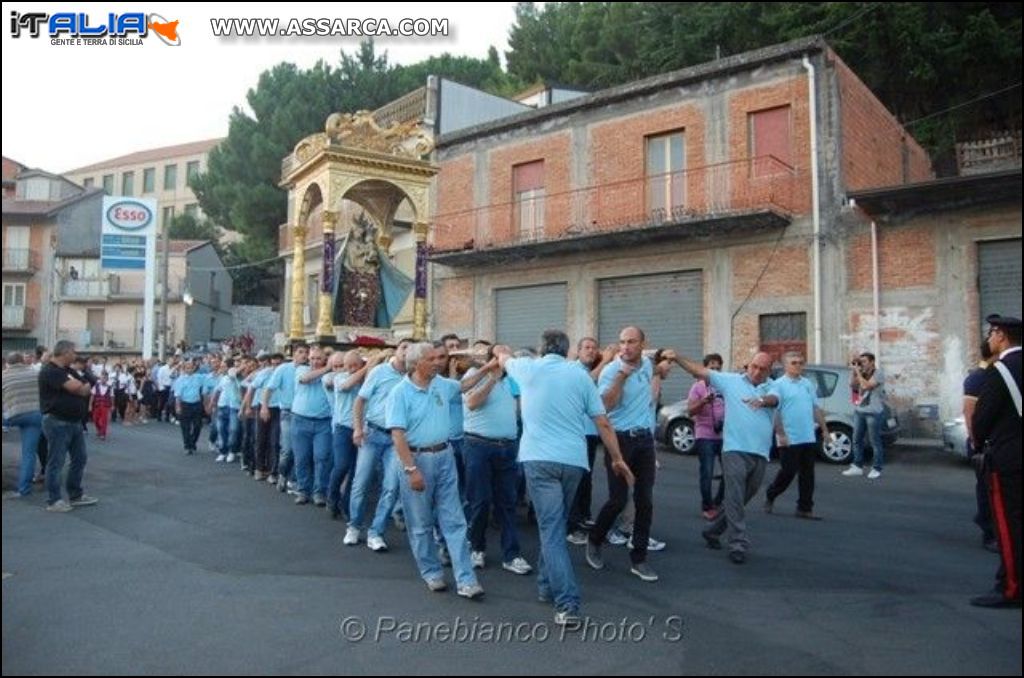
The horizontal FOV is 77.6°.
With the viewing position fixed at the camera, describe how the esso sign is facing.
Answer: facing the viewer

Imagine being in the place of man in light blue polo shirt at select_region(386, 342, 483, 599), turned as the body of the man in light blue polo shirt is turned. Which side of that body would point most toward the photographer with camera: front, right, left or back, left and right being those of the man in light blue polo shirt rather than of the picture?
left

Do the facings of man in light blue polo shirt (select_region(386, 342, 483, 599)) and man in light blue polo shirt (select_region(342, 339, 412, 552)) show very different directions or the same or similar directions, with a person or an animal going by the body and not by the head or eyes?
same or similar directions

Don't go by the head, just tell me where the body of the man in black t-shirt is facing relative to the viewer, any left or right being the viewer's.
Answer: facing to the right of the viewer

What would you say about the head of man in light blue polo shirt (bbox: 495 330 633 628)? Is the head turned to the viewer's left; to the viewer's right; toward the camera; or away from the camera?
away from the camera

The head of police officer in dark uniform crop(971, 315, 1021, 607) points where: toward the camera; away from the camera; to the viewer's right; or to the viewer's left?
to the viewer's left

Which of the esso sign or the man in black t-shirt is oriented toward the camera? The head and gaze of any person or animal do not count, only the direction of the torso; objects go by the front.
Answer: the esso sign

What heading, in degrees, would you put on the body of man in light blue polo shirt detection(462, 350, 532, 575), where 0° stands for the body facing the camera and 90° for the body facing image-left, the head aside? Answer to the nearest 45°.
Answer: approximately 315°

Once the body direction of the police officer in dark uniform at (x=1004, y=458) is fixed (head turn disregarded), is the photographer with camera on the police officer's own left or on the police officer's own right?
on the police officer's own right

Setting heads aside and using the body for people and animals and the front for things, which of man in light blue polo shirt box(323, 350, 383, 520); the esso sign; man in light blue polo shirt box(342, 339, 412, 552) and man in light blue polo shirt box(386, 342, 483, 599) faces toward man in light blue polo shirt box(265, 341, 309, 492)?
the esso sign

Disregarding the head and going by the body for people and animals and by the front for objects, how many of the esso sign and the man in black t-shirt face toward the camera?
1

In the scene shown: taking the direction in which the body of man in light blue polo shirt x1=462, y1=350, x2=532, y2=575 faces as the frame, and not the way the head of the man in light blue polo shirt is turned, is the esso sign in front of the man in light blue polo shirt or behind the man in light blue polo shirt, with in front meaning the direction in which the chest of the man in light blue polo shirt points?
behind

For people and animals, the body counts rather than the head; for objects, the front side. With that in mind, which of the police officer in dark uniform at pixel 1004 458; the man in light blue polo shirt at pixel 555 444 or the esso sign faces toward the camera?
the esso sign

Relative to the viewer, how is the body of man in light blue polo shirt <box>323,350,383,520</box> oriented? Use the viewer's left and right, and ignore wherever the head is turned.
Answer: facing the viewer and to the right of the viewer

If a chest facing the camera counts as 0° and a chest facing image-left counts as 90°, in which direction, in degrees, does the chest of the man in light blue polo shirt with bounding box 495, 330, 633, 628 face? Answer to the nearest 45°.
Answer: approximately 180°

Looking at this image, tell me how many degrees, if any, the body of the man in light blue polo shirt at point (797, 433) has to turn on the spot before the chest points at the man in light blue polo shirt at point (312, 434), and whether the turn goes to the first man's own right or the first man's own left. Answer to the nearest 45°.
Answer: approximately 135° to the first man's own right

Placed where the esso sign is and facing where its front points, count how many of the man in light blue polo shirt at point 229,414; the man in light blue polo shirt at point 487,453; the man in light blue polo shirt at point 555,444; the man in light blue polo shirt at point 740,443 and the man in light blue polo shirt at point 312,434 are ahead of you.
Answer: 5
